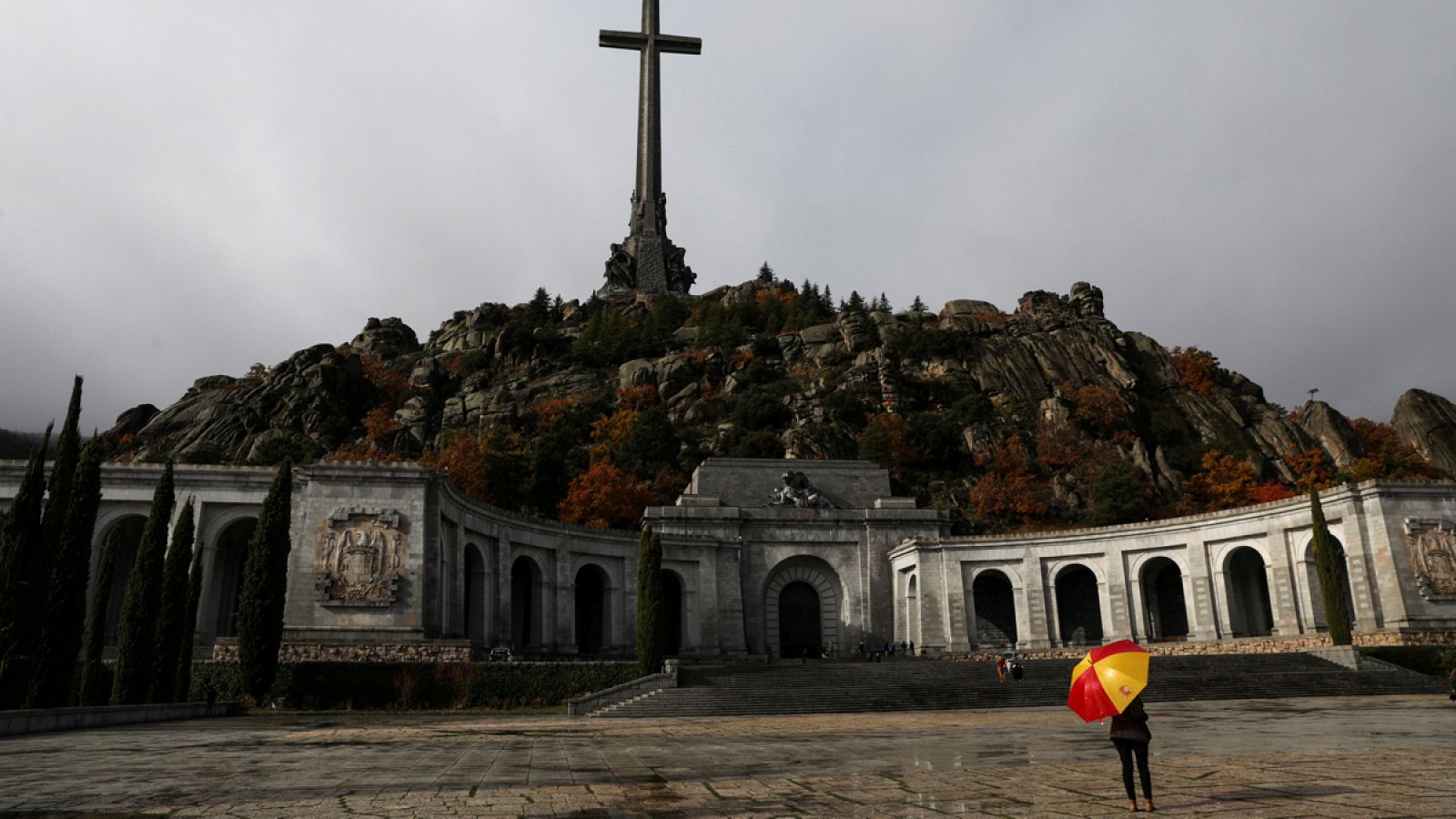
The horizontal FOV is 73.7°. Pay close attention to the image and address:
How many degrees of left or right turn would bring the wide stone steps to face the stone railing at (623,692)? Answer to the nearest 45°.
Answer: approximately 45° to its right

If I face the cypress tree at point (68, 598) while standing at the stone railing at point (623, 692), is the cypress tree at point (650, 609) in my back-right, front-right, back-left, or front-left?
back-right

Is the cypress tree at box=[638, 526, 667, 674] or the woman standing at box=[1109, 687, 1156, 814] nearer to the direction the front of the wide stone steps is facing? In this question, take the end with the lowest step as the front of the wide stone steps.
the woman standing

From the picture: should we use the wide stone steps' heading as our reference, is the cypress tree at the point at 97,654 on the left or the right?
on its right

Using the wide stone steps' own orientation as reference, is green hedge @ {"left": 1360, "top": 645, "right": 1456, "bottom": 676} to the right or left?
on its left

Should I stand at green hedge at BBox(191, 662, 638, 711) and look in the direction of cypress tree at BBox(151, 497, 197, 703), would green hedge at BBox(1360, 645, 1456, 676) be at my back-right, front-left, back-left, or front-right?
back-right

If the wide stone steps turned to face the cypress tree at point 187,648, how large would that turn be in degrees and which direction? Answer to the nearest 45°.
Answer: approximately 45° to its right

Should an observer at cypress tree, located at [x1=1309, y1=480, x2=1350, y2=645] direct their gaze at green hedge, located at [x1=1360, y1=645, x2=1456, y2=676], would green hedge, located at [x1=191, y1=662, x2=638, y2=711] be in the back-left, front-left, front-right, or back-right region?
back-right

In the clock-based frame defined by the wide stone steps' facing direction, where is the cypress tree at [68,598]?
The cypress tree is roughly at 2 o'clock from the wide stone steps.

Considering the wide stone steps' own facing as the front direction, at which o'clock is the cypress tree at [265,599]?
The cypress tree is roughly at 2 o'clock from the wide stone steps.

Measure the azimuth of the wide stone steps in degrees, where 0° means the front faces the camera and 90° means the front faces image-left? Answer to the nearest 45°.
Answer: approximately 0°

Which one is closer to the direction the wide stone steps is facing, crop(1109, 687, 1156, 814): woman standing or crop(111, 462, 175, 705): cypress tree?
the woman standing

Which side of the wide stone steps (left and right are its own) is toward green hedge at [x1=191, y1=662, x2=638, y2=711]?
right

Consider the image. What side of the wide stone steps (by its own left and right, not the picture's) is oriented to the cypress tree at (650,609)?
right
